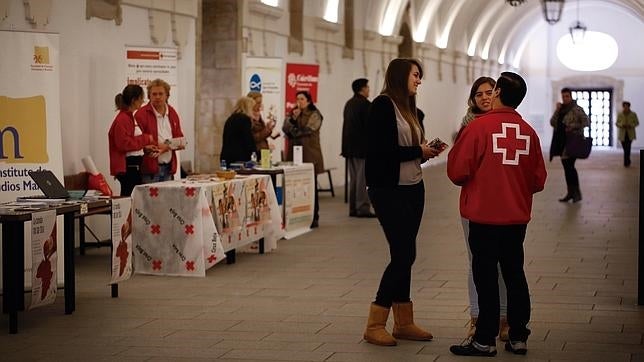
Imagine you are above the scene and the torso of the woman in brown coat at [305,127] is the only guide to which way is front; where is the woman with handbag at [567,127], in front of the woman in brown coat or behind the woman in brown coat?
behind

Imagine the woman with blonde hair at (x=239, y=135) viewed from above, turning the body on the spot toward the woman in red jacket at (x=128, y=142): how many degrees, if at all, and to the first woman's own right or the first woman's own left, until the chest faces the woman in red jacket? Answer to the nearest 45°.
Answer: approximately 180°

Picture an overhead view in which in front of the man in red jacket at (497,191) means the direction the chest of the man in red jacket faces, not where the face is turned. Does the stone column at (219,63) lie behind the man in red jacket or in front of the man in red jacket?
in front

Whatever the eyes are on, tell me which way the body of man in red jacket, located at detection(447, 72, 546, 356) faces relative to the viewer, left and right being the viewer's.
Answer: facing away from the viewer and to the left of the viewer

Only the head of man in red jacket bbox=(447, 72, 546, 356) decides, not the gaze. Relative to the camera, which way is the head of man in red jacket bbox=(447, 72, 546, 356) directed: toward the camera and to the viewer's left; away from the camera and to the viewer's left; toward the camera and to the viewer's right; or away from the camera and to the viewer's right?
away from the camera and to the viewer's left

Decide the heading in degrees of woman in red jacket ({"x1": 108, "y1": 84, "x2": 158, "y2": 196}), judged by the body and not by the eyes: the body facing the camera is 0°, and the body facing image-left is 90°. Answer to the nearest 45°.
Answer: approximately 270°

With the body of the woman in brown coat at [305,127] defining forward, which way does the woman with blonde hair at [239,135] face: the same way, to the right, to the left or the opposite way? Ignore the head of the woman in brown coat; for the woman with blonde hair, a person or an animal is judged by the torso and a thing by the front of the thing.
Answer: the opposite way

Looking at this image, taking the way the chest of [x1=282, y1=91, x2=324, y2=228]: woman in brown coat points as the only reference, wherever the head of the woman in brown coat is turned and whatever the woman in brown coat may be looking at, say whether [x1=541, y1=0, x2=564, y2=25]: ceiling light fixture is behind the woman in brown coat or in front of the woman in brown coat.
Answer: behind

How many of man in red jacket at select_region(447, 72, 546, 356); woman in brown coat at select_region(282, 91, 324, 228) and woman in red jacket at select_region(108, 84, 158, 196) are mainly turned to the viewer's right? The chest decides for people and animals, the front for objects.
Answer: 1

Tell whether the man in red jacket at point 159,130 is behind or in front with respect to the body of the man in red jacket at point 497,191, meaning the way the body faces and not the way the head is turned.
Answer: in front
